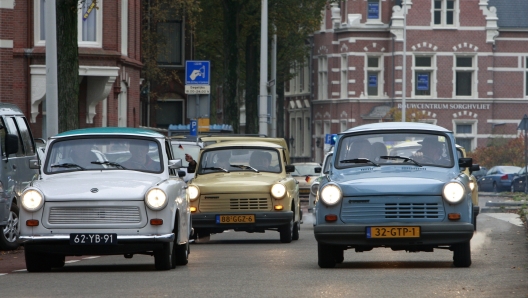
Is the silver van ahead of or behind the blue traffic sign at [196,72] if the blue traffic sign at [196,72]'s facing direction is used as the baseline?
ahead

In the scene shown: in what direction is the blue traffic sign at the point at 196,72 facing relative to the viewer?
toward the camera

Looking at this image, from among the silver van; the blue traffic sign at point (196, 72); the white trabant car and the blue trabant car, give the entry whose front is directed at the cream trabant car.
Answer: the blue traffic sign

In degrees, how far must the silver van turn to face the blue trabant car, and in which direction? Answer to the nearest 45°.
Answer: approximately 90° to its left

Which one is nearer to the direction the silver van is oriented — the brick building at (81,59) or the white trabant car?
the white trabant car

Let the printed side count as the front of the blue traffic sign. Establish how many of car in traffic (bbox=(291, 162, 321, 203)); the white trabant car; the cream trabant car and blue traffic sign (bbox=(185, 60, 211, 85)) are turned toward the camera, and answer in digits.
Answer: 4

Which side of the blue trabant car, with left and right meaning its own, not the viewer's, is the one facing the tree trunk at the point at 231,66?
back

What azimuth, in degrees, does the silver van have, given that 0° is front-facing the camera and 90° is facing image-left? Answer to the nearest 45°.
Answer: approximately 45°

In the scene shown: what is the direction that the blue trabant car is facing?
toward the camera

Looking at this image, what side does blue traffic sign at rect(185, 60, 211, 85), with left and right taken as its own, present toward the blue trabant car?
front
